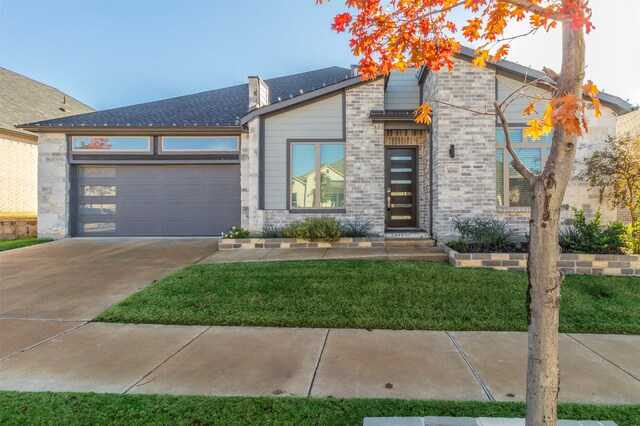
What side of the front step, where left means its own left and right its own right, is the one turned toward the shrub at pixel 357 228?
right

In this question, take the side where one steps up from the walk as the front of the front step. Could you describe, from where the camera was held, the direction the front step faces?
facing the viewer

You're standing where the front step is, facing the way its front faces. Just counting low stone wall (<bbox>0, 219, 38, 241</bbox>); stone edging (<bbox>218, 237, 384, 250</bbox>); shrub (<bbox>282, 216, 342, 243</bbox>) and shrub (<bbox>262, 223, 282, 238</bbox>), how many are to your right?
4

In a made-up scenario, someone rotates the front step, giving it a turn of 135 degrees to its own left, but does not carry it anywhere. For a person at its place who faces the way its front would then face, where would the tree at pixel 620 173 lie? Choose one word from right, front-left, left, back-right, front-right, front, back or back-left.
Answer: front-right

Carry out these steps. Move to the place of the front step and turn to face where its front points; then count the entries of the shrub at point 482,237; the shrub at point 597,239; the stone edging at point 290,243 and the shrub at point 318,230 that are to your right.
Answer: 2

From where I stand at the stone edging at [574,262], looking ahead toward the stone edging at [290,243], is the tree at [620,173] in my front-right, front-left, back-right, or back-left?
back-right

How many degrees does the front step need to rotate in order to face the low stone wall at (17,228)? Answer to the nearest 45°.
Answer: approximately 90° to its right

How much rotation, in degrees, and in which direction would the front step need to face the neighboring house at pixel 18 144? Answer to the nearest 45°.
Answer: approximately 90° to its right

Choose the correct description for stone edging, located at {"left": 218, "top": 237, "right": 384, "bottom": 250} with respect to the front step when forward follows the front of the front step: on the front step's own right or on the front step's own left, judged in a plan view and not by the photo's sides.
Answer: on the front step's own right

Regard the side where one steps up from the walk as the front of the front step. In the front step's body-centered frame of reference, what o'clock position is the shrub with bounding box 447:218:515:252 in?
The shrub is roughly at 10 o'clock from the front step.

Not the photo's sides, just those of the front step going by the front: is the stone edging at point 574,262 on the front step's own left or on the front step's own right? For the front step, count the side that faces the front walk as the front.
on the front step's own left

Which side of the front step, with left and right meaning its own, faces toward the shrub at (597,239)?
left

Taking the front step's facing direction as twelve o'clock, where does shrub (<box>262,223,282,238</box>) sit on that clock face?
The shrub is roughly at 3 o'clock from the front step.
